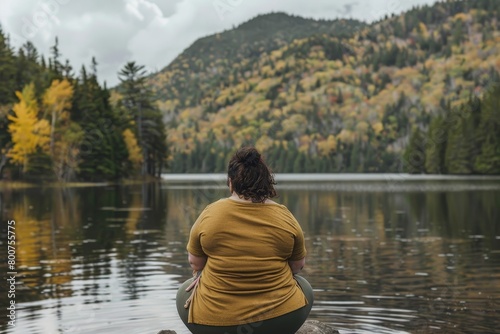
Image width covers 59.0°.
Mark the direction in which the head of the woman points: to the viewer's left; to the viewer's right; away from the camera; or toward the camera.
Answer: away from the camera

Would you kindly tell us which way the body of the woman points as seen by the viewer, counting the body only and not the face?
away from the camera
